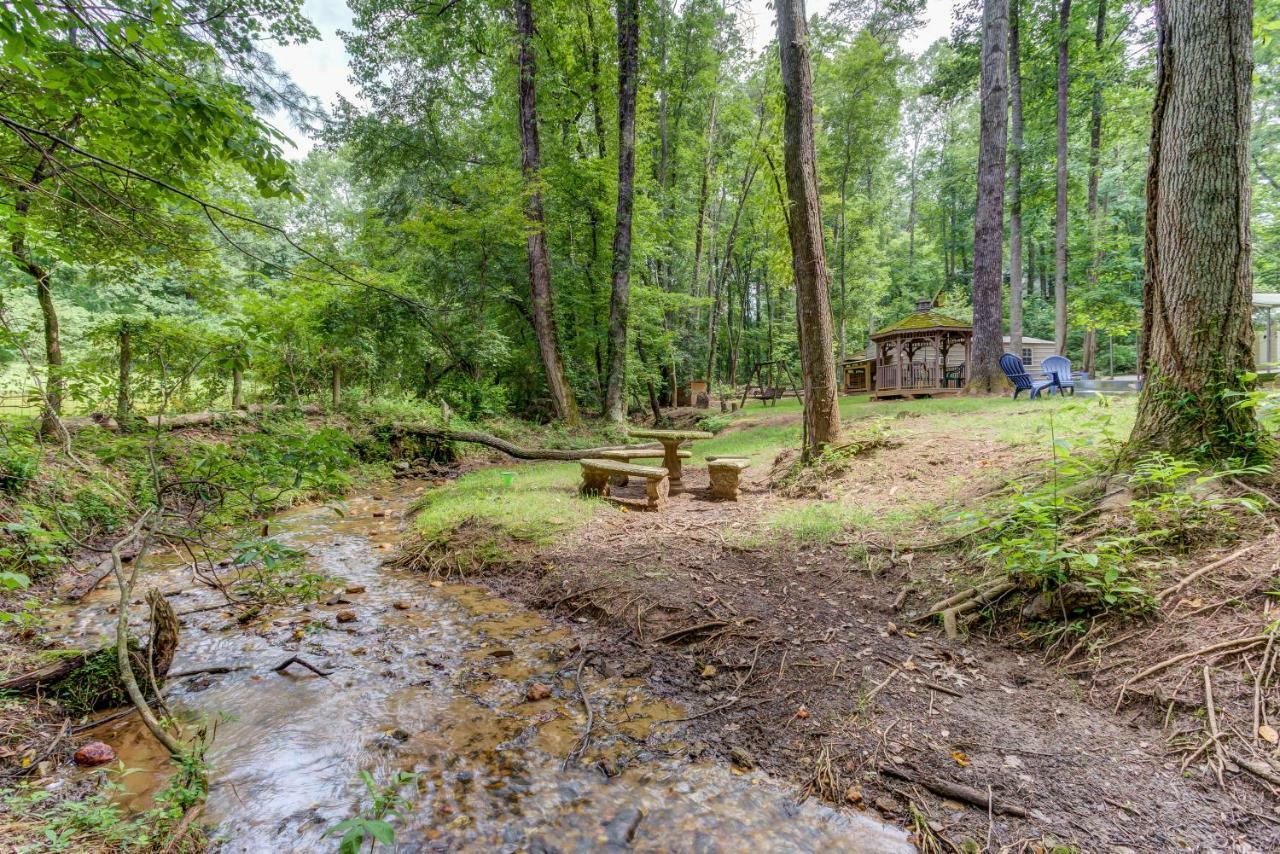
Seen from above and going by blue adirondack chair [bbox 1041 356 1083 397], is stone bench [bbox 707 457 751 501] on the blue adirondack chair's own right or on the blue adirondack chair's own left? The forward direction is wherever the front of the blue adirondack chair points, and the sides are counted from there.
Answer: on the blue adirondack chair's own right

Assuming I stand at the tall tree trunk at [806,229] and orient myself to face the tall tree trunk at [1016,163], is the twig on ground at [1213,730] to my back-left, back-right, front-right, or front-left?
back-right

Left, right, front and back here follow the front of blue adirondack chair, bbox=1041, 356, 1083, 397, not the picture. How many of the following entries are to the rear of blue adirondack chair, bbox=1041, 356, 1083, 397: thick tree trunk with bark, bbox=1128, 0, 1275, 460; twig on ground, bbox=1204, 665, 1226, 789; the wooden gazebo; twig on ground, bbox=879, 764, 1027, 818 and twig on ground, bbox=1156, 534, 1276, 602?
1

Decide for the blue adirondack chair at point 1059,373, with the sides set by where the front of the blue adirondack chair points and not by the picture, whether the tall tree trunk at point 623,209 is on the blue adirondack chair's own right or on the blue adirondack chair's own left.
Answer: on the blue adirondack chair's own right

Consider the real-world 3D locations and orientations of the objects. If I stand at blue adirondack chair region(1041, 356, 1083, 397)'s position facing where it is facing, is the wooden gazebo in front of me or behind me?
behind

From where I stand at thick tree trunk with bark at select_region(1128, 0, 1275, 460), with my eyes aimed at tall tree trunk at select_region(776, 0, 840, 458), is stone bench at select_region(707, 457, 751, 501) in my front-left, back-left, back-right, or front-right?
front-left

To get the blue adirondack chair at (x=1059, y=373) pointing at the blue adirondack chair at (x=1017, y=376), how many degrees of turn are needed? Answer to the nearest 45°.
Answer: approximately 135° to its right

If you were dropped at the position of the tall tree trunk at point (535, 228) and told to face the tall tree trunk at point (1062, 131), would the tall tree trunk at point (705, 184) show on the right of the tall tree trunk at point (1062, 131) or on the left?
left

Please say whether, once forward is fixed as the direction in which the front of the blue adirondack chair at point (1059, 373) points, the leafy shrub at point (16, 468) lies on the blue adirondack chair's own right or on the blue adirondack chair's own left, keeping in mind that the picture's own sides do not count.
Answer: on the blue adirondack chair's own right

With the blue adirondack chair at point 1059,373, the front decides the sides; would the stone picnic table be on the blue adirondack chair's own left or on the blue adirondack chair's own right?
on the blue adirondack chair's own right

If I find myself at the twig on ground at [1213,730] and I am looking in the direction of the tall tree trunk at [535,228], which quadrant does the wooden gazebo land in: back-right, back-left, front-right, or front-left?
front-right

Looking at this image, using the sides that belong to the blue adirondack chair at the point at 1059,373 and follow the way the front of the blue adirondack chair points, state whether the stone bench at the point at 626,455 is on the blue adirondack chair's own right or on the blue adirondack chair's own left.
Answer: on the blue adirondack chair's own right
